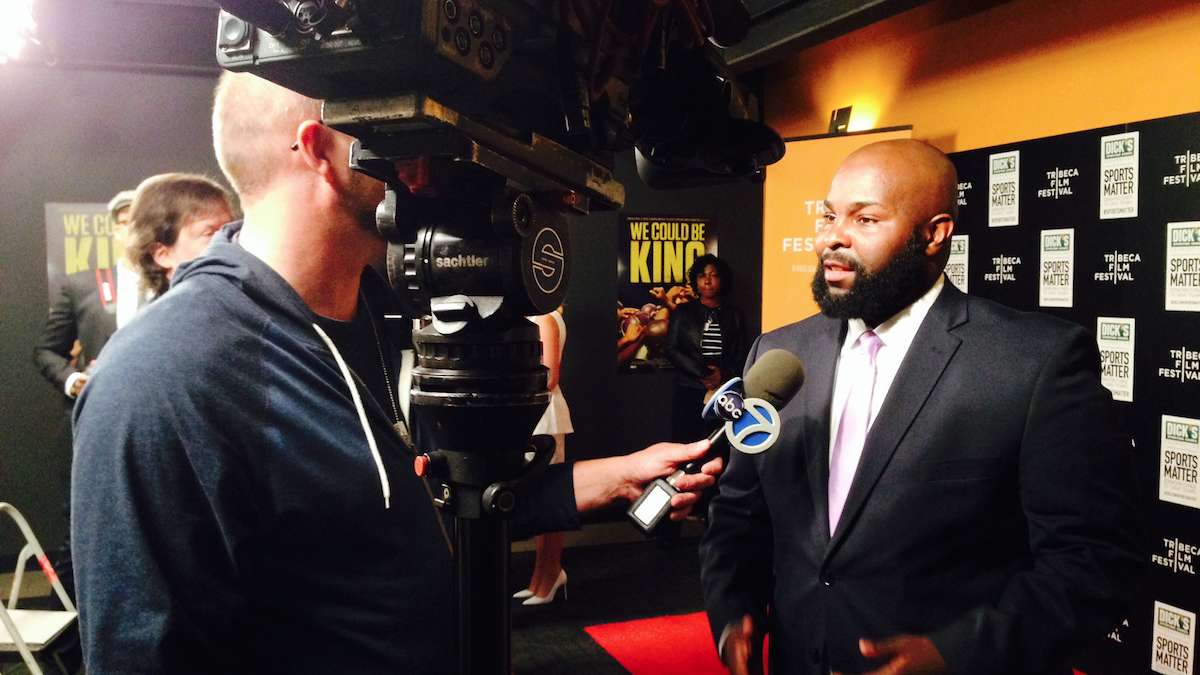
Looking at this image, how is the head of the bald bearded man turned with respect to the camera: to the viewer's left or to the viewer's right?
to the viewer's left

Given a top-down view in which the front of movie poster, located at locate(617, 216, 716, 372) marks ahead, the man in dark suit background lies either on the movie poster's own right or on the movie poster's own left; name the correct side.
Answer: on the movie poster's own right

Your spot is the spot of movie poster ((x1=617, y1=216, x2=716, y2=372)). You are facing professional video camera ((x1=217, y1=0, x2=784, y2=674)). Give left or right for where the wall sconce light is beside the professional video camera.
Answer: left

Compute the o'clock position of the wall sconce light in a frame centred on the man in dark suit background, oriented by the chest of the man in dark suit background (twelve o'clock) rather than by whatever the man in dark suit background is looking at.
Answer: The wall sconce light is roughly at 11 o'clock from the man in dark suit background.

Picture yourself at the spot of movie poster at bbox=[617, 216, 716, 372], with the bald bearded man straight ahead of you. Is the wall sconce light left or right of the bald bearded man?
left

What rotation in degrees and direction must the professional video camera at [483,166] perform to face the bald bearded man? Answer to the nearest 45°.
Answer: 0° — it already faces them

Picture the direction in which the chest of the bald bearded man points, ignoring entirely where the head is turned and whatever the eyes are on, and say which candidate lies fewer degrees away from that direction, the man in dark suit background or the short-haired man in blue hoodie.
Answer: the short-haired man in blue hoodie

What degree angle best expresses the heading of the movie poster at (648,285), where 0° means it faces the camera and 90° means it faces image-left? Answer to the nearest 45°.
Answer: approximately 0°

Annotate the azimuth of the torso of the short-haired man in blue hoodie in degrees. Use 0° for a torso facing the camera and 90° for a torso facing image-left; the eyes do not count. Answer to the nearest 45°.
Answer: approximately 270°

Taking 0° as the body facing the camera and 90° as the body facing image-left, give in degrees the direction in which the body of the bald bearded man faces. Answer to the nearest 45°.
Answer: approximately 45°

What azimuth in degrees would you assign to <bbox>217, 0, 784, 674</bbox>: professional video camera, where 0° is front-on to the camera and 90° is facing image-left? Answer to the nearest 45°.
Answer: approximately 225°

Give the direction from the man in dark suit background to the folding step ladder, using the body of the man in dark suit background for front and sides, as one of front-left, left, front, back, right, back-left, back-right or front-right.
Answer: front-right
